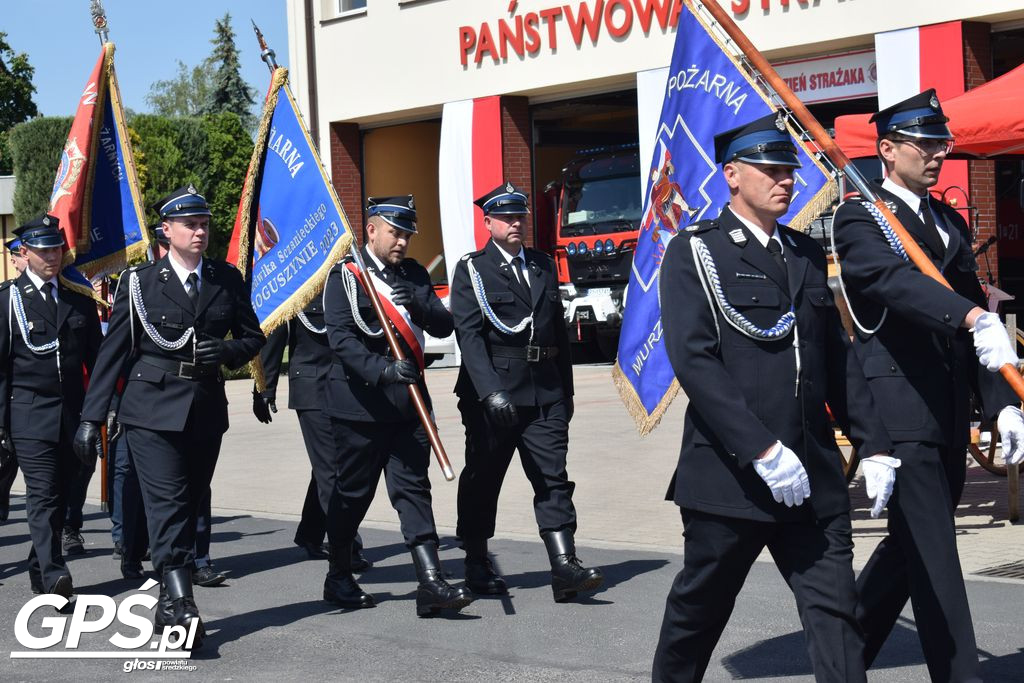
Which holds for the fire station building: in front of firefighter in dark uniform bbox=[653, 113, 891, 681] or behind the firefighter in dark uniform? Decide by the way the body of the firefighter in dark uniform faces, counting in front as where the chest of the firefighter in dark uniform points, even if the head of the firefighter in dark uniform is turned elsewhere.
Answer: behind

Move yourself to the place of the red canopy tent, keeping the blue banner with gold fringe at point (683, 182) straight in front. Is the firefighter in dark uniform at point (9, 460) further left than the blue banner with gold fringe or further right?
right

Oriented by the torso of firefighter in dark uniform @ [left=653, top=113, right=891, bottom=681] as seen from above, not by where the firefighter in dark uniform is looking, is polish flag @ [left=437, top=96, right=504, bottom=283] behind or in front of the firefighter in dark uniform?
behind

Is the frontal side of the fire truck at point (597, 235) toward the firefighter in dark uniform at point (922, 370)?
yes

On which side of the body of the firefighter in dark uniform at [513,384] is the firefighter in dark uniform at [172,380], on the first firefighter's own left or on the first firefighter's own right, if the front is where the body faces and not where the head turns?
on the first firefighter's own right

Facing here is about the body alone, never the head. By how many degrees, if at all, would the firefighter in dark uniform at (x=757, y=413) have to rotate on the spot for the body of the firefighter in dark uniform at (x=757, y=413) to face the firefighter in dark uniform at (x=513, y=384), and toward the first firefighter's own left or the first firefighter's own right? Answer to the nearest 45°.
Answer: approximately 180°

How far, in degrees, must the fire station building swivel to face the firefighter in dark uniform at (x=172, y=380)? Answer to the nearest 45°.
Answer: approximately 45° to its left
